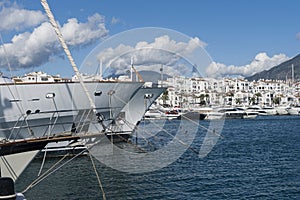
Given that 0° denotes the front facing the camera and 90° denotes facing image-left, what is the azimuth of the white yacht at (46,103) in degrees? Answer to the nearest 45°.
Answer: approximately 270°
